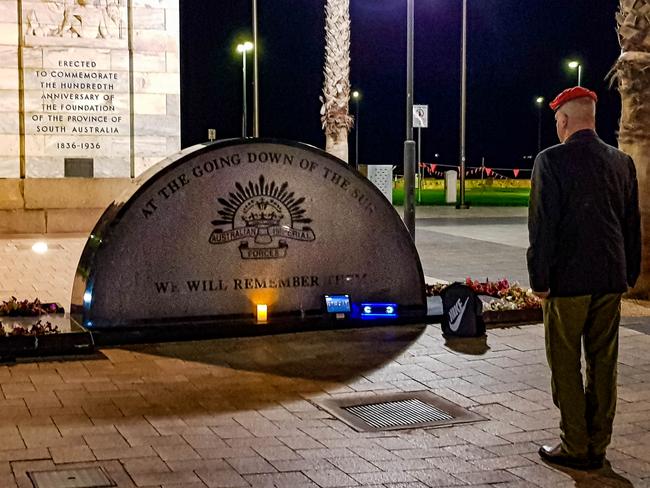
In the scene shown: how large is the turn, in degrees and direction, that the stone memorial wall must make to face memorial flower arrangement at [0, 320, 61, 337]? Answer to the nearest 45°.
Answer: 0° — it already faces it

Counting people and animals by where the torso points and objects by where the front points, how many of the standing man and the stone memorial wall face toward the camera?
1

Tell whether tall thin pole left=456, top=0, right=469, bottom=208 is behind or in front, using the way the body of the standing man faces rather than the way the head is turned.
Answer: in front

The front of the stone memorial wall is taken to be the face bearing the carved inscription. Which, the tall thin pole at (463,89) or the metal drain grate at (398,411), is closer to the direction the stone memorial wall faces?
the metal drain grate

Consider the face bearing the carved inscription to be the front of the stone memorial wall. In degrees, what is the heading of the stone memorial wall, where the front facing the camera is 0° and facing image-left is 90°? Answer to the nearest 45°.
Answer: approximately 0°

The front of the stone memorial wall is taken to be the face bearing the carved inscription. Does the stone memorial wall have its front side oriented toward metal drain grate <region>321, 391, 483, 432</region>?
yes

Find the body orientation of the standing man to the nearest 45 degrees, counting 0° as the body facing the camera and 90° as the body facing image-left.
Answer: approximately 135°

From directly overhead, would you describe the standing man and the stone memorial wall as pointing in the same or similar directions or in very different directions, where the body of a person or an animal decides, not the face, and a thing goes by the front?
very different directions

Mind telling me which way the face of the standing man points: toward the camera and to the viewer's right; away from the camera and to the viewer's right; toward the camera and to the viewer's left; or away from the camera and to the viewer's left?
away from the camera and to the viewer's left

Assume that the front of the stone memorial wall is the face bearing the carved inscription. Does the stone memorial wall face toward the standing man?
yes

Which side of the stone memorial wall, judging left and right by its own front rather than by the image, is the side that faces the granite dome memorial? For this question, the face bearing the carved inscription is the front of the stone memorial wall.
front
